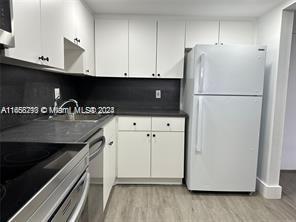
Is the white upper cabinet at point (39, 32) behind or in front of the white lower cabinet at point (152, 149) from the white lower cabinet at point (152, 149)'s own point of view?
in front

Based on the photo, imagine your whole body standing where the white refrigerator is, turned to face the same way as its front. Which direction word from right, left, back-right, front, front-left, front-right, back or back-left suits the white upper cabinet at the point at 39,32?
front-right

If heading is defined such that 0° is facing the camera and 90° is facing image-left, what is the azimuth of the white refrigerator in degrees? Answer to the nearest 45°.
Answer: approximately 0°

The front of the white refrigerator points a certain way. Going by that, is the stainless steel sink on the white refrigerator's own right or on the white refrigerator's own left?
on the white refrigerator's own right

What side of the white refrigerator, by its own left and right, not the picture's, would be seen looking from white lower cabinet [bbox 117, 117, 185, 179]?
right

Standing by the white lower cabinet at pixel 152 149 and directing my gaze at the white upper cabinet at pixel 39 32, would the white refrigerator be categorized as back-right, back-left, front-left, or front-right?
back-left

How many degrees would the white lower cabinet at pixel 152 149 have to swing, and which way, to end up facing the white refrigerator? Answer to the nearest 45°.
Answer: approximately 90° to its left

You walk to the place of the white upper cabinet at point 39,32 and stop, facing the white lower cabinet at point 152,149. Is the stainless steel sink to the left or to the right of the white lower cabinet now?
left

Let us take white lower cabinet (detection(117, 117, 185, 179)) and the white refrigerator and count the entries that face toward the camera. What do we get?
2

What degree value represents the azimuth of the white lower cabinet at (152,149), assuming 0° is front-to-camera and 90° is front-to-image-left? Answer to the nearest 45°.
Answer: approximately 0°

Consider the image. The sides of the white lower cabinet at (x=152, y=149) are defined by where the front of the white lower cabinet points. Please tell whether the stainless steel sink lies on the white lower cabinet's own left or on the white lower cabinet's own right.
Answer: on the white lower cabinet's own right

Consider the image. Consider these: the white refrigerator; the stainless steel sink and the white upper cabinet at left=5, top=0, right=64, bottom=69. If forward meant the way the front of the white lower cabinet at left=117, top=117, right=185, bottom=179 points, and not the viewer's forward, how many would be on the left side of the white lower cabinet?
1
